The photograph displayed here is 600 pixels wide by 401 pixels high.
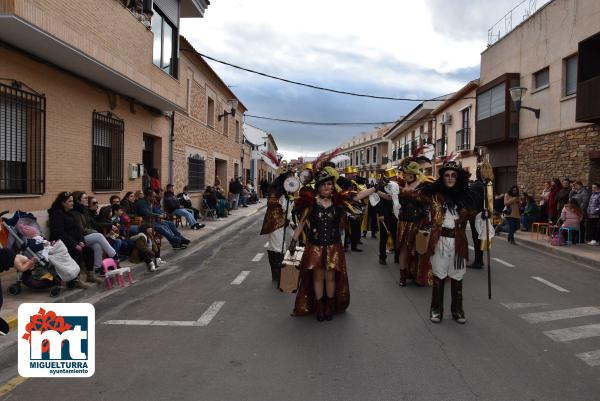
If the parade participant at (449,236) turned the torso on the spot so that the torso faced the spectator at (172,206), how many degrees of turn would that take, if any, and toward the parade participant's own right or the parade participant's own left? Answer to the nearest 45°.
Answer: approximately 135° to the parade participant's own right

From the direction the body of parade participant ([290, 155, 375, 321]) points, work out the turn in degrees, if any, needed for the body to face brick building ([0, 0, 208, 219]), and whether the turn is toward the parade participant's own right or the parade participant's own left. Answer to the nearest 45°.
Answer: approximately 135° to the parade participant's own right

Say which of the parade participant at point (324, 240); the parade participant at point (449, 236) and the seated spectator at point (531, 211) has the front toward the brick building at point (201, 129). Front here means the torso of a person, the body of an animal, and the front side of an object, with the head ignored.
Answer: the seated spectator

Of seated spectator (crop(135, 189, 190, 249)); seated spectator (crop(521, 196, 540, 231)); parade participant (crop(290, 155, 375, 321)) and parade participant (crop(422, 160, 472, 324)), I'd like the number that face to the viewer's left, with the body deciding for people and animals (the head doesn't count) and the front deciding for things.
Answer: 1

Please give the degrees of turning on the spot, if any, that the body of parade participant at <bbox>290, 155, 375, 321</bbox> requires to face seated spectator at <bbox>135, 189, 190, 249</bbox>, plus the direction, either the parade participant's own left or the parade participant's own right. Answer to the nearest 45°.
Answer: approximately 135° to the parade participant's own right

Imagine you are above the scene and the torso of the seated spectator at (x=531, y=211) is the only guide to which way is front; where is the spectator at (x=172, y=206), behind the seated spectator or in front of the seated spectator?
in front

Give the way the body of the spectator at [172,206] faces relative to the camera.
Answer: to the viewer's right

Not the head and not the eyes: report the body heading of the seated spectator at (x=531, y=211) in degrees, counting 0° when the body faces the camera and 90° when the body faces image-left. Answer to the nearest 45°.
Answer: approximately 90°

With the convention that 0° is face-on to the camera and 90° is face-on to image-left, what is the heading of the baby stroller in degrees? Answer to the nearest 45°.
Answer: approximately 270°

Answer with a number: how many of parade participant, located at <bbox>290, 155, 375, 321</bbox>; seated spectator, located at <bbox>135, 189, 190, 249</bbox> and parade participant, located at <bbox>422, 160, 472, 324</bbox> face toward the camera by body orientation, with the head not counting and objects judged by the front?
2

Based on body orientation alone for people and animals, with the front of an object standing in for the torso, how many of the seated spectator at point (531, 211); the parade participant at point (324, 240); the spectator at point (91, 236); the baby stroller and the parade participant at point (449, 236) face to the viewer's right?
2

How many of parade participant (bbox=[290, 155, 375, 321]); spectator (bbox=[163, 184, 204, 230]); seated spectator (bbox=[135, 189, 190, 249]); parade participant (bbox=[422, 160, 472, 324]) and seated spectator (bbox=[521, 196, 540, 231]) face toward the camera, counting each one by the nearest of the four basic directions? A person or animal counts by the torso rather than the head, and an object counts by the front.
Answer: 2
